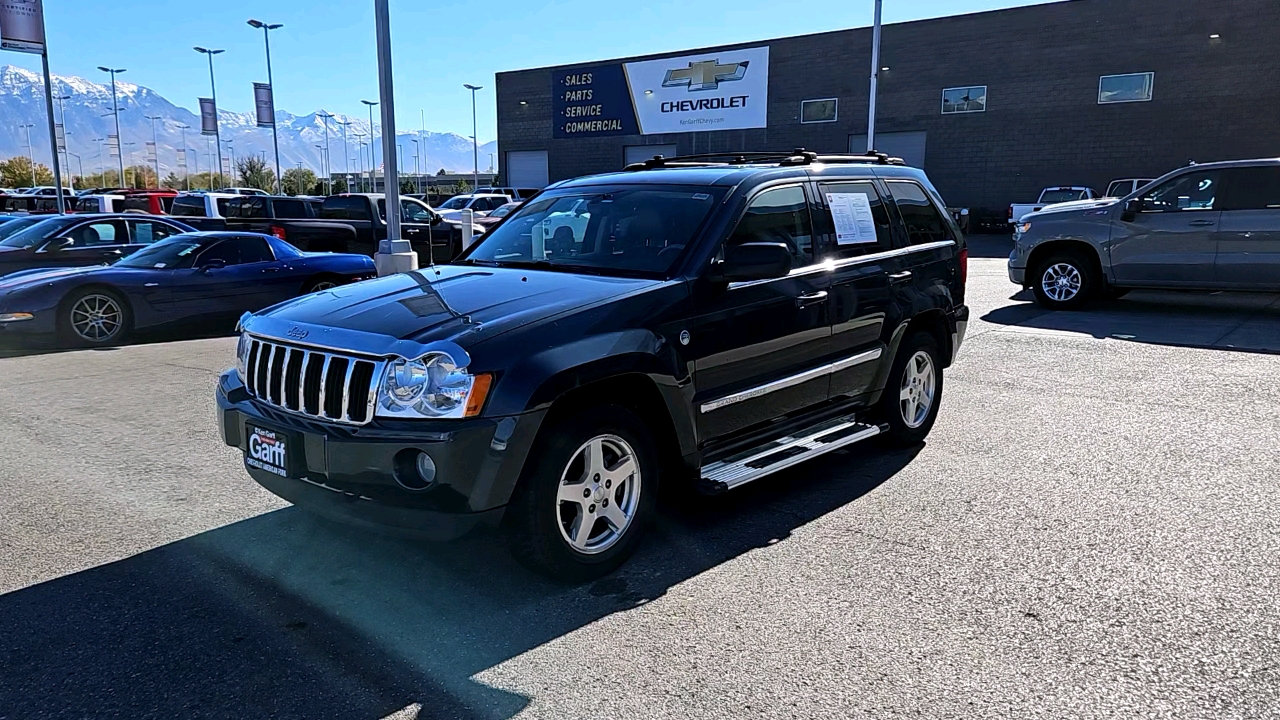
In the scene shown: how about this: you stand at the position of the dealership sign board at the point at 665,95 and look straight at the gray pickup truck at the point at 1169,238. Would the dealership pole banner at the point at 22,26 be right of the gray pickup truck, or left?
right

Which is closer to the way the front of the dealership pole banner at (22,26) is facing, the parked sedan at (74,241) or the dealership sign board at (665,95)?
the parked sedan

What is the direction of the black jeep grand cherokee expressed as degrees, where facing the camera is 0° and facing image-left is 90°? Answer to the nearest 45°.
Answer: approximately 45°

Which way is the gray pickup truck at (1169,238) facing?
to the viewer's left

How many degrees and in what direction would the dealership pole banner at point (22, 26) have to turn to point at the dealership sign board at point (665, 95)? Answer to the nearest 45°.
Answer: approximately 135° to its left

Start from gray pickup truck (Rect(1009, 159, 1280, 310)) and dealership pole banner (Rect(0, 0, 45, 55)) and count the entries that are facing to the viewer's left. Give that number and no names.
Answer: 1

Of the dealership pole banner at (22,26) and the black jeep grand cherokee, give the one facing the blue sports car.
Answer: the dealership pole banner

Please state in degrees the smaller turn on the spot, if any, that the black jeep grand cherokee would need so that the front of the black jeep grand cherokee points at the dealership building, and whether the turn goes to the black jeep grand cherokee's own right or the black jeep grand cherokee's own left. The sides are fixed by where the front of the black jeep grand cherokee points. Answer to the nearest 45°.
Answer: approximately 180°

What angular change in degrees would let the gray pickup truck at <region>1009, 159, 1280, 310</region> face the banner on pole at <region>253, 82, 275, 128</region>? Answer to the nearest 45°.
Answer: approximately 45° to its right

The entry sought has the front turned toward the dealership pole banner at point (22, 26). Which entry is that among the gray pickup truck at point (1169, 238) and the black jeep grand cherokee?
the gray pickup truck

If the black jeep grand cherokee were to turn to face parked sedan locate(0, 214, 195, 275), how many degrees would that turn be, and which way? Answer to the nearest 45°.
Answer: approximately 90° to its right
